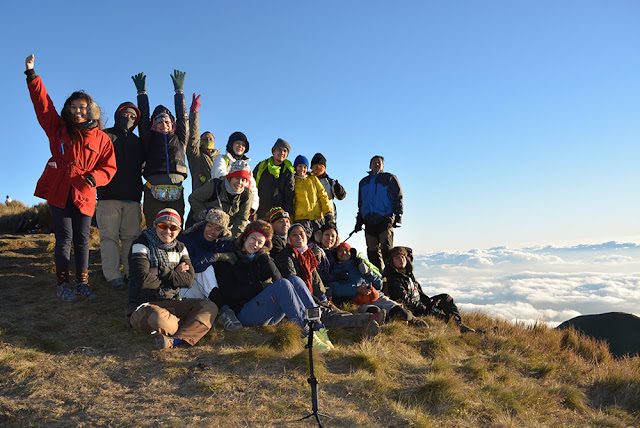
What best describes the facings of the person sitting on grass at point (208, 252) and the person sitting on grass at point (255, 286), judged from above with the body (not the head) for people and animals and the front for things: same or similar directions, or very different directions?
same or similar directions

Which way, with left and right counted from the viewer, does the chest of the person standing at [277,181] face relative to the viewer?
facing the viewer

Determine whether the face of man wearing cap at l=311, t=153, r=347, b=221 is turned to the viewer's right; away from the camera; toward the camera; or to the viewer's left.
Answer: toward the camera

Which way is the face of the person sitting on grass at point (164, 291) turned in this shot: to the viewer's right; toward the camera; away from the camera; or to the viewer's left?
toward the camera

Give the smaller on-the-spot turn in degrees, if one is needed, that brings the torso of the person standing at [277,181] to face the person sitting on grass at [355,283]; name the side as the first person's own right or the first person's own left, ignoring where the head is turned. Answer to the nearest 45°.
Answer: approximately 45° to the first person's own left

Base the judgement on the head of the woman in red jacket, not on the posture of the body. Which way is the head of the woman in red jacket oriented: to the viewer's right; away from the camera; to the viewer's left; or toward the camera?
toward the camera

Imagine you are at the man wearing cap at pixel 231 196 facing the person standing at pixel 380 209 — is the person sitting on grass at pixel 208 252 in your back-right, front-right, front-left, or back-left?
back-right

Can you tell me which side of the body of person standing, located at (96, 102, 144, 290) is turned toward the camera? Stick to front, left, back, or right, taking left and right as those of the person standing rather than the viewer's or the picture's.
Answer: front

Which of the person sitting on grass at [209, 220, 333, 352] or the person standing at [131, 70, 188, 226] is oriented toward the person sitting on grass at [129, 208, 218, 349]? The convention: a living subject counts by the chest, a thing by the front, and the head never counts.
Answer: the person standing

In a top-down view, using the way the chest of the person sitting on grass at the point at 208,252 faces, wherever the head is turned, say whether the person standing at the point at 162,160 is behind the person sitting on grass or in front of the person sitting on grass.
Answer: behind

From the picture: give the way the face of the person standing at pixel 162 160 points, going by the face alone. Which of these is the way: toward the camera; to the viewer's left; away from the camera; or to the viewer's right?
toward the camera

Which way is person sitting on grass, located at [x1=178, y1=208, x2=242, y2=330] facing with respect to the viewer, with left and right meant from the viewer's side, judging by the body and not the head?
facing the viewer and to the right of the viewer

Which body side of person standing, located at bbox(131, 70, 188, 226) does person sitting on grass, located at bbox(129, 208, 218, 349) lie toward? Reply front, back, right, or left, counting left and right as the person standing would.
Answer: front

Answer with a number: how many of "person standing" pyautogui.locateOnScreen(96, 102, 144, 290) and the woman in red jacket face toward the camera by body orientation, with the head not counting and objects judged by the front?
2
